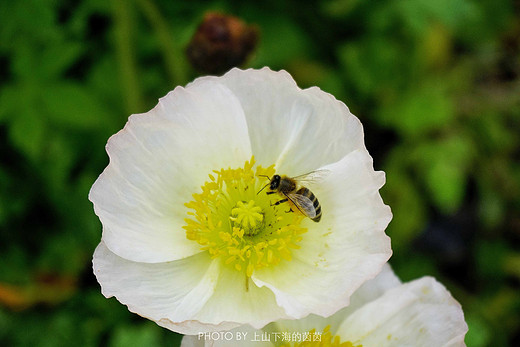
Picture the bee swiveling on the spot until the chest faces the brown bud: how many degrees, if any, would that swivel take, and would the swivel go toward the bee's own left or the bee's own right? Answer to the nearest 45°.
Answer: approximately 45° to the bee's own right

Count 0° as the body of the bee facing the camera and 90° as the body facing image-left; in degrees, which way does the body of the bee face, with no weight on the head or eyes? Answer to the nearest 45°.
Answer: approximately 90°
